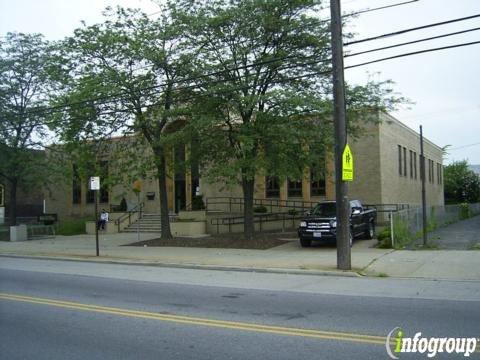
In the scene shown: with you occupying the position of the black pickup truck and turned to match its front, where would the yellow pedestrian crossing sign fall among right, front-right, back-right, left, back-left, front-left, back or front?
front-left

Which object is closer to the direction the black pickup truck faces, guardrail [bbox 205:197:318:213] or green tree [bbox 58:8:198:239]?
the green tree

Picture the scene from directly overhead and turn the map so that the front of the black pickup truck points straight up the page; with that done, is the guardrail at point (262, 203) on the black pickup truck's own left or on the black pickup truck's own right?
on the black pickup truck's own right

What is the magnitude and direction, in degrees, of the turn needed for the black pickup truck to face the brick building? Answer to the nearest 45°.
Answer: approximately 135° to its right

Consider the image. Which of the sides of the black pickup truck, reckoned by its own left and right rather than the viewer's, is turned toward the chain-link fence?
back

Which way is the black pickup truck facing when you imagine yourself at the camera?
facing the viewer and to the left of the viewer

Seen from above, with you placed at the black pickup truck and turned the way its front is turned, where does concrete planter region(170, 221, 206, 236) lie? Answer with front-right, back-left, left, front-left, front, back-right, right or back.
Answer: right

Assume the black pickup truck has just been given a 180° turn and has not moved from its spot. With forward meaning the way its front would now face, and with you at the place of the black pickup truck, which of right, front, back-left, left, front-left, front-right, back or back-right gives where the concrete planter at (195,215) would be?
left

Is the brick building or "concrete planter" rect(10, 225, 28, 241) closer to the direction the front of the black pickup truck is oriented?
the concrete planter

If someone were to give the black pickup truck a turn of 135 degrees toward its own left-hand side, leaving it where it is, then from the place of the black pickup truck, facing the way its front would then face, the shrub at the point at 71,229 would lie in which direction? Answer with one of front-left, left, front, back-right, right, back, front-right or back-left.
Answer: back-left

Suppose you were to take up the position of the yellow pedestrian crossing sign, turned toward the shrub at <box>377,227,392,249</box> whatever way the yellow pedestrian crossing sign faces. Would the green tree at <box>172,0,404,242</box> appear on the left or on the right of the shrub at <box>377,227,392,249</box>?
left

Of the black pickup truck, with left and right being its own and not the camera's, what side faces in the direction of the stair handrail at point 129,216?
right

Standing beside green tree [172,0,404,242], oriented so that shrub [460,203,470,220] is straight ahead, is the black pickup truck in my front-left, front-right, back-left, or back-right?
front-right

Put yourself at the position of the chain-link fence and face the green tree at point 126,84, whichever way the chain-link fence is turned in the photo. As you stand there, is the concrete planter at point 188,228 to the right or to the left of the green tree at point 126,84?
right
